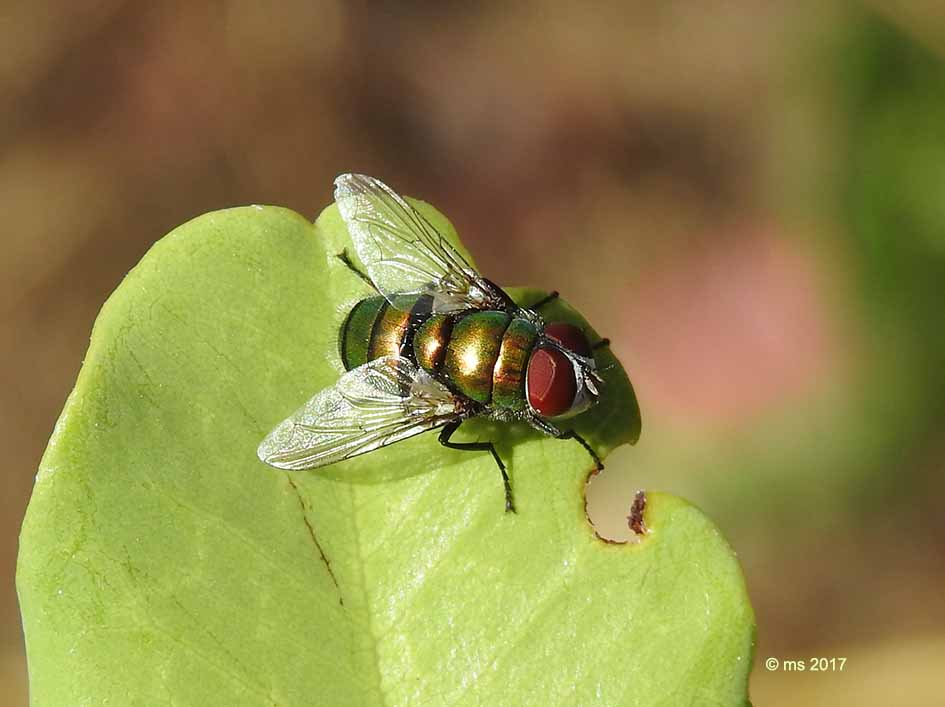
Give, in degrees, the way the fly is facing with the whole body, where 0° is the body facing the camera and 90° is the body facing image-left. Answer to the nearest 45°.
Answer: approximately 270°
